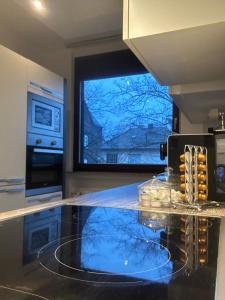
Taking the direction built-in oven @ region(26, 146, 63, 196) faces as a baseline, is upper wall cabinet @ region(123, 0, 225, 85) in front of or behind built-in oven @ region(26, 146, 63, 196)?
in front

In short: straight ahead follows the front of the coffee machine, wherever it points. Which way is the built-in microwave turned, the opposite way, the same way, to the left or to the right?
the opposite way

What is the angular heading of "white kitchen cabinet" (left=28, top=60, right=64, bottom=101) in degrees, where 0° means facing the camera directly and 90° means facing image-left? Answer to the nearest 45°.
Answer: approximately 315°
